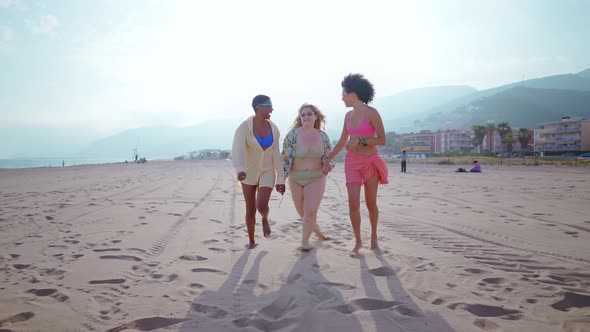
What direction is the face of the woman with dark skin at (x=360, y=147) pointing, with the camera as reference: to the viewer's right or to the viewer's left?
to the viewer's left

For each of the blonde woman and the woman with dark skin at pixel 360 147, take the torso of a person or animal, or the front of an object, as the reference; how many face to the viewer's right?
0

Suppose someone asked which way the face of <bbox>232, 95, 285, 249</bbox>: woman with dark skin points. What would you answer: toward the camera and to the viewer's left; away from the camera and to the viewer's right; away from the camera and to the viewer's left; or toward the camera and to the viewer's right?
toward the camera and to the viewer's right

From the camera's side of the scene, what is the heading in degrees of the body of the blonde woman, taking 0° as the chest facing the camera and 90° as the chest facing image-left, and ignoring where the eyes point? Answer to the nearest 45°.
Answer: approximately 0°

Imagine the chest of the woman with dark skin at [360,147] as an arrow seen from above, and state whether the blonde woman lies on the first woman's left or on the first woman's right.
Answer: on the first woman's right

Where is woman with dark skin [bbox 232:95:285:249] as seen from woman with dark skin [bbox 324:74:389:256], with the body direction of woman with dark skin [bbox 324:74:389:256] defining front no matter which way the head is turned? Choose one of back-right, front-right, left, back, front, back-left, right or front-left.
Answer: front-right

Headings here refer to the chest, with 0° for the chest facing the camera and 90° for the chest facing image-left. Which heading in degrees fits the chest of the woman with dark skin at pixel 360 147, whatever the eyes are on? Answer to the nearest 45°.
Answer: approximately 45°

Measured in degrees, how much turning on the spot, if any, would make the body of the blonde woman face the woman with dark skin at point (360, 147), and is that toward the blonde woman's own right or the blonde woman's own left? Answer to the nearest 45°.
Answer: approximately 90° to the blonde woman's own left

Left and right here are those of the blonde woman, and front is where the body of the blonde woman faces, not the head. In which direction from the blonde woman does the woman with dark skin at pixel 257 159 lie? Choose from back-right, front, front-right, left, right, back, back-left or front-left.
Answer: right
